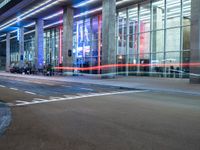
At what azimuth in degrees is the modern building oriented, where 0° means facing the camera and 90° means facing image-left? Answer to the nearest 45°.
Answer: approximately 45°
